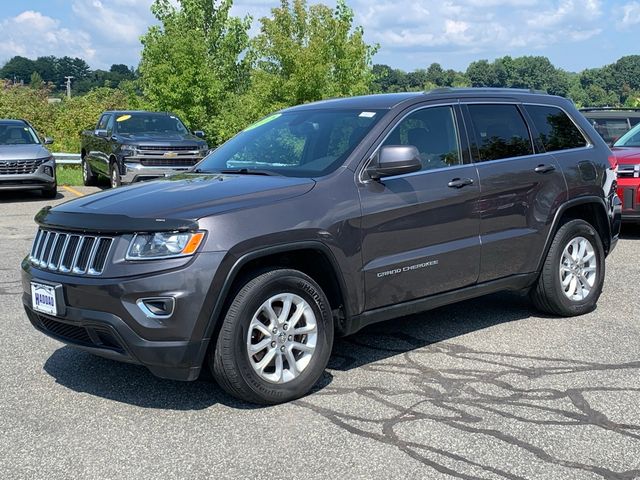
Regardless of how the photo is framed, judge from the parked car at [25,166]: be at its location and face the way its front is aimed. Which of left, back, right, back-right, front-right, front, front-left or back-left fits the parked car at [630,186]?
front-left

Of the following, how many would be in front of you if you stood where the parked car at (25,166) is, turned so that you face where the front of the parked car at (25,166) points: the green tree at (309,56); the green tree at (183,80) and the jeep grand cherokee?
1

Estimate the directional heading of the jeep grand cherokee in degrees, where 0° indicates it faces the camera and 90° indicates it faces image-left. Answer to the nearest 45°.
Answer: approximately 45°

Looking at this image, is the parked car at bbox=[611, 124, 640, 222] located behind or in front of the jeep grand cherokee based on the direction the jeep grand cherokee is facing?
behind

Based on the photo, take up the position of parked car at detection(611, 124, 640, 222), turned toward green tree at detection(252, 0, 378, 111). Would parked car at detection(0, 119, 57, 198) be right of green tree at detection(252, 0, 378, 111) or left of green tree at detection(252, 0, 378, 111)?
left

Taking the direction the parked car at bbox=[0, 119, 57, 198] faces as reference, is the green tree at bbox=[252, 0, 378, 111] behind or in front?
behind

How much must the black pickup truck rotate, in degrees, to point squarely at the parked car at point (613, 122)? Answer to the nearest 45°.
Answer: approximately 45° to its left

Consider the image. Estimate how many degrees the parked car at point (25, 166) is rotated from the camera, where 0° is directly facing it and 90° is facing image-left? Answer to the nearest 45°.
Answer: approximately 0°

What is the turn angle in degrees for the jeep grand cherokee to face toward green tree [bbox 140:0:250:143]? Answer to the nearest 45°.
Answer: approximately 135° to its right

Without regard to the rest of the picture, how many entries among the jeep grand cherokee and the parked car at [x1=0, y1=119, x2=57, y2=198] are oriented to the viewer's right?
0
